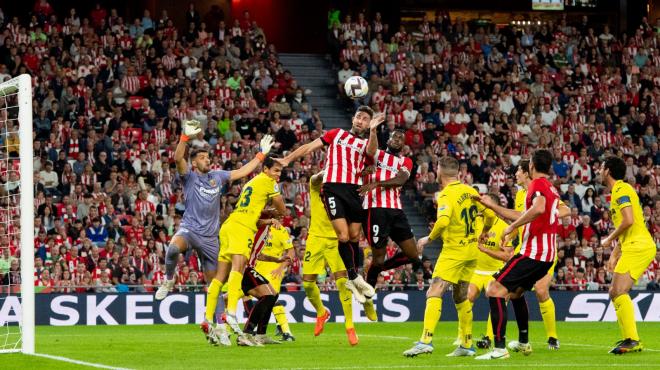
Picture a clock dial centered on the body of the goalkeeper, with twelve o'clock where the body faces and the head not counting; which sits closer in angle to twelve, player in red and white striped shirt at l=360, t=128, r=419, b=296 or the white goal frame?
the player in red and white striped shirt

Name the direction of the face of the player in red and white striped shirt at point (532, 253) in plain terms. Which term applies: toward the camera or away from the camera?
away from the camera

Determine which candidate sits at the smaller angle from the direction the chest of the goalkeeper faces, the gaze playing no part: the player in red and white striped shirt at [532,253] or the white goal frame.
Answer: the player in red and white striped shirt

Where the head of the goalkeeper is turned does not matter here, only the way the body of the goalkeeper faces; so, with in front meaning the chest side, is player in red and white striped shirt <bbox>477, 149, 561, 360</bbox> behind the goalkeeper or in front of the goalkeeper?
in front

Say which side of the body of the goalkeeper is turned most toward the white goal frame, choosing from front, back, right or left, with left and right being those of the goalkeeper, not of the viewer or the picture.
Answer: right

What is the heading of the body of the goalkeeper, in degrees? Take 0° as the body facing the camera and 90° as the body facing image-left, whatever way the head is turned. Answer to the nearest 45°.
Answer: approximately 315°

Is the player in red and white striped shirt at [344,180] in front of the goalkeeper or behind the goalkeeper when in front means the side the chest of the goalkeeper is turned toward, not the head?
in front

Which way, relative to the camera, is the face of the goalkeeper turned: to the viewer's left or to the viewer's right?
to the viewer's right
